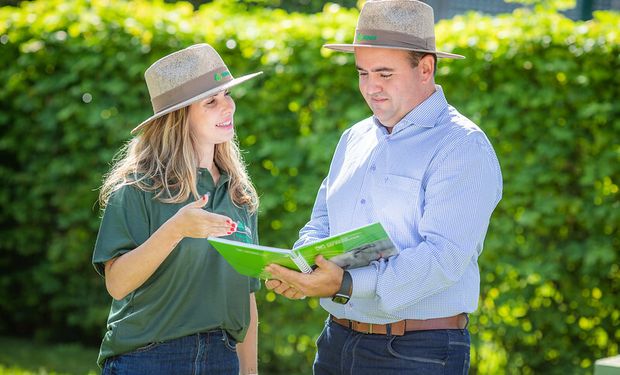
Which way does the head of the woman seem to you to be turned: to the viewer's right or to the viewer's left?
to the viewer's right

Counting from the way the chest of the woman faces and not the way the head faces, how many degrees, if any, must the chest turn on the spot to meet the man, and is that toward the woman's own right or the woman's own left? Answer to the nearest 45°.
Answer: approximately 45° to the woman's own left

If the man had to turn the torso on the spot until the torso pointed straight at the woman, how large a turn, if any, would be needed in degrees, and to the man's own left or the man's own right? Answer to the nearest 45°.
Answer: approximately 45° to the man's own right

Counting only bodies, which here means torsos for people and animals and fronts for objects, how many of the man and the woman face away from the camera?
0

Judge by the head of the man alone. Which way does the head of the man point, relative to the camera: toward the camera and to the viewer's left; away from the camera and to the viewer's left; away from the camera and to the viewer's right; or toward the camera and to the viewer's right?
toward the camera and to the viewer's left

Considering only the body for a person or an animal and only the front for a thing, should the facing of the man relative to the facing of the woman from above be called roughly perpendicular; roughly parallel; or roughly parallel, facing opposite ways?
roughly perpendicular

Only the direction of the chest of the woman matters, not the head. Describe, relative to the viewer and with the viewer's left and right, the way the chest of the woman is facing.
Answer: facing the viewer and to the right of the viewer
